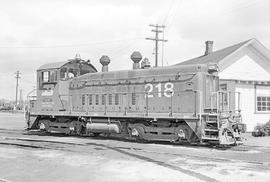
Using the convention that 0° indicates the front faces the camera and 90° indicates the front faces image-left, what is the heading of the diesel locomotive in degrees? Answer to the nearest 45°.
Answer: approximately 315°

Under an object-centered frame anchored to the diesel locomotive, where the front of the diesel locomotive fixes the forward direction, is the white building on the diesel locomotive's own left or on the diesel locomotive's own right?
on the diesel locomotive's own left
